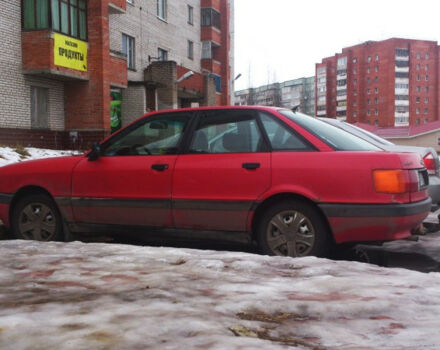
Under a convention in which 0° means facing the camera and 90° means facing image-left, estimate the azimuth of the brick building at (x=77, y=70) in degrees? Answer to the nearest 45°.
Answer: approximately 315°

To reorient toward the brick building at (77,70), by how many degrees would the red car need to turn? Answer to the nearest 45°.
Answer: approximately 90° to its right

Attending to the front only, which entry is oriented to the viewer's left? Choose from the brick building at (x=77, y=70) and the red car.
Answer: the red car

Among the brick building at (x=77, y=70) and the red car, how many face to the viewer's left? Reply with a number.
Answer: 1

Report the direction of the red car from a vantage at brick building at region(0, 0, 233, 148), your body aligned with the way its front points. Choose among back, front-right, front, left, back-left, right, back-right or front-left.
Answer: front-right

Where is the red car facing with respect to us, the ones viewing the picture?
facing to the left of the viewer
